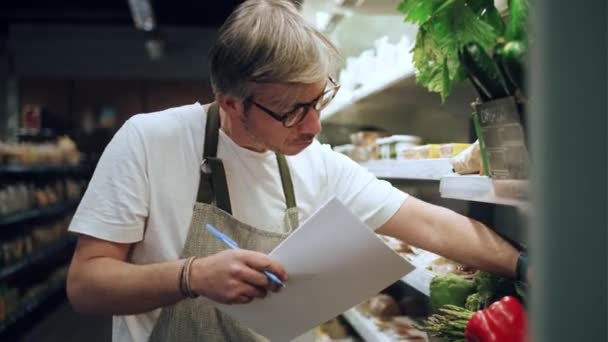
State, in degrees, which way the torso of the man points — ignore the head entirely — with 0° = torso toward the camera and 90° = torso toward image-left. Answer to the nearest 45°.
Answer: approximately 315°

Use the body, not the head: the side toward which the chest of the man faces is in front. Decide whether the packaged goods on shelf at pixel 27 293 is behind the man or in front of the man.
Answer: behind

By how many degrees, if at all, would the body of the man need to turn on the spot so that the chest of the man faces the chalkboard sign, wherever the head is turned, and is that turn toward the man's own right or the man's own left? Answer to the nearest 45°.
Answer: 0° — they already face it

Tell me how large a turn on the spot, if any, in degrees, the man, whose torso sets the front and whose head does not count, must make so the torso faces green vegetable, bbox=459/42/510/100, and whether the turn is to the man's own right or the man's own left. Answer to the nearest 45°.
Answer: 0° — they already face it

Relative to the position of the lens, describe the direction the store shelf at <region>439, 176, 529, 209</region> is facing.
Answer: facing the viewer and to the left of the viewer

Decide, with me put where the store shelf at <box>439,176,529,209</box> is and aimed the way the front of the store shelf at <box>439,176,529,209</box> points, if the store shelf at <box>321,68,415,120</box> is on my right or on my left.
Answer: on my right

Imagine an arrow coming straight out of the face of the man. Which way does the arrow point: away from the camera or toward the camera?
toward the camera

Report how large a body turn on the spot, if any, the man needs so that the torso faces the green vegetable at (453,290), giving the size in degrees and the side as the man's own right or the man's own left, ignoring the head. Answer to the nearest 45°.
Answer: approximately 45° to the man's own left
